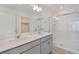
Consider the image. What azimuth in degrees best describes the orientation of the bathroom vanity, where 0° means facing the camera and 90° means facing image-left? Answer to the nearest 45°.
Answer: approximately 315°
